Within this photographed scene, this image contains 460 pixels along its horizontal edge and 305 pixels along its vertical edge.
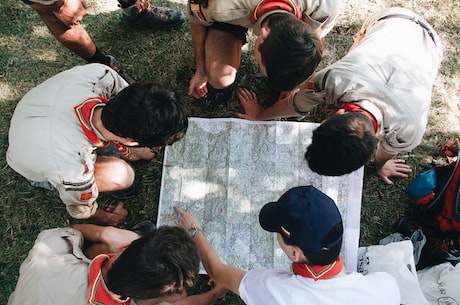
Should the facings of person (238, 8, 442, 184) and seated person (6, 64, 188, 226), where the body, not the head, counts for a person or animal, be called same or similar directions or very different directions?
very different directions

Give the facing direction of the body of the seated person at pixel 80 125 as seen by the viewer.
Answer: to the viewer's right

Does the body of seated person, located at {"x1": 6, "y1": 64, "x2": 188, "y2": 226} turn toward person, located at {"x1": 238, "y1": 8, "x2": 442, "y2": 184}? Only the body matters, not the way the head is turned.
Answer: yes

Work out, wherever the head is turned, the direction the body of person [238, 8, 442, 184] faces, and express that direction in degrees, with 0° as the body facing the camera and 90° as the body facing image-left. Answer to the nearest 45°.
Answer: approximately 45°

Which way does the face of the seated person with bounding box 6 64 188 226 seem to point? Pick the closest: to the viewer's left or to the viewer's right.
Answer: to the viewer's right

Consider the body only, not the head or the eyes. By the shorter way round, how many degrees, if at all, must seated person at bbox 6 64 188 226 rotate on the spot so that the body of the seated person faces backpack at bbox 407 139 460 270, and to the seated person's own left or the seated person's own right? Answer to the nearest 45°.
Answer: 0° — they already face it

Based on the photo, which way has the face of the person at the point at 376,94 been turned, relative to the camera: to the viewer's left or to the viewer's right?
to the viewer's left

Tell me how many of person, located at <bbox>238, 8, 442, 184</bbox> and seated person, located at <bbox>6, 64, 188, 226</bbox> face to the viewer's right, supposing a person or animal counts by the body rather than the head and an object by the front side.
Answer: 1
